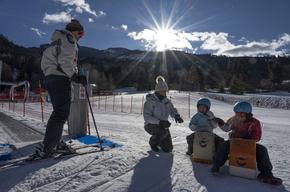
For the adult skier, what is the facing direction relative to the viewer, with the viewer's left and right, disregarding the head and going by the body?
facing to the right of the viewer

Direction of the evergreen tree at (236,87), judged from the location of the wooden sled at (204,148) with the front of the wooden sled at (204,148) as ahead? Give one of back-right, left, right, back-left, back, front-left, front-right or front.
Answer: back

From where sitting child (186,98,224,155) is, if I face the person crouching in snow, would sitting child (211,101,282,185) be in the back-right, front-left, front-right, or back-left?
back-left

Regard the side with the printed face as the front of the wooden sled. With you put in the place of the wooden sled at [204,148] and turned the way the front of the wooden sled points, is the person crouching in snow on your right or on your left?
on your right

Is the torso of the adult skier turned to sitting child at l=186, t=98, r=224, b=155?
yes

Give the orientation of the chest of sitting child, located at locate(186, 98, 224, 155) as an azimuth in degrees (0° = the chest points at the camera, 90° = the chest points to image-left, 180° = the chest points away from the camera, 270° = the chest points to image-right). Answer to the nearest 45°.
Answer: approximately 0°

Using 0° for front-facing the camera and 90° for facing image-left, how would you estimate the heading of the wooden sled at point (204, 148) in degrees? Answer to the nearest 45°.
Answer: approximately 0°

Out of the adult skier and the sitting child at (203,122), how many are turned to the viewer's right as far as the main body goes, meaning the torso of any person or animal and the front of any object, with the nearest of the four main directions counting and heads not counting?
1

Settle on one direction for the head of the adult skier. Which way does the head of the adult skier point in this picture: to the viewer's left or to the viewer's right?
to the viewer's right
